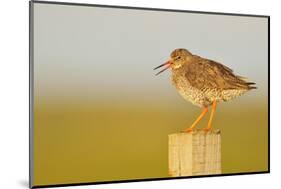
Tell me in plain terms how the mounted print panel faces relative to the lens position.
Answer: facing the viewer and to the right of the viewer
